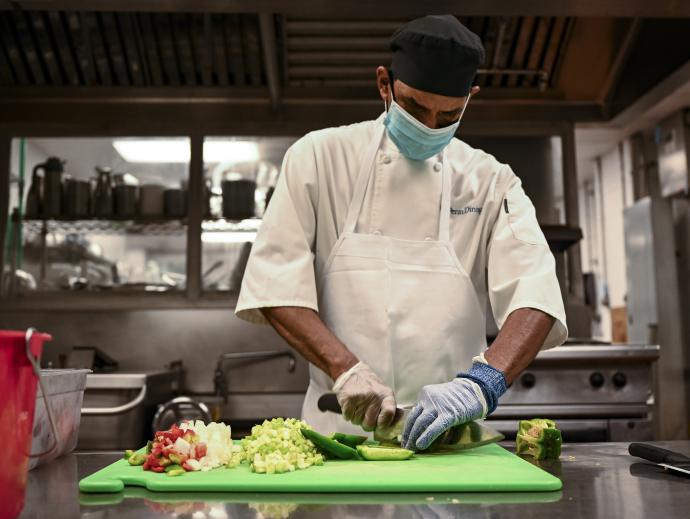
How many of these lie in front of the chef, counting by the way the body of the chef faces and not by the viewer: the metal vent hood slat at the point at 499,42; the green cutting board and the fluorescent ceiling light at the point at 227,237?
1

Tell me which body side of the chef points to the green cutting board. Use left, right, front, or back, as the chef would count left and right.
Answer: front

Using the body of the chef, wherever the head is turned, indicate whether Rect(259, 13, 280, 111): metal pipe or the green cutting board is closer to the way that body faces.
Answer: the green cutting board

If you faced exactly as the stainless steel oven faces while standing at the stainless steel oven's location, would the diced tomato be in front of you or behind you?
in front

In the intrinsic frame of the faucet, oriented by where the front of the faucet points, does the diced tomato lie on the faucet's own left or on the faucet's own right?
on the faucet's own right

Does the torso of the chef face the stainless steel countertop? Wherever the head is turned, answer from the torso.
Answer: yes

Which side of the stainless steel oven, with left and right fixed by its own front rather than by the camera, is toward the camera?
front
